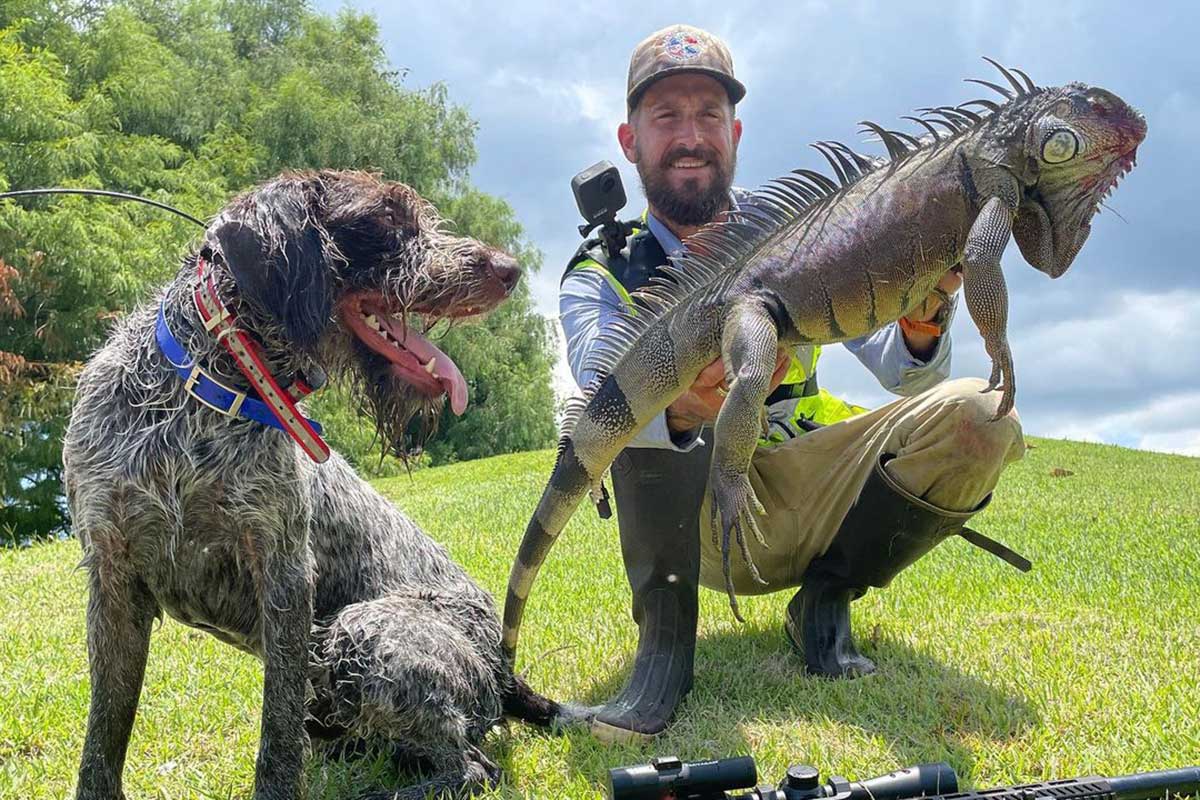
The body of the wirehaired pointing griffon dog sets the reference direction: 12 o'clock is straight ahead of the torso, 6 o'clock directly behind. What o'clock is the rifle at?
The rifle is roughly at 8 o'clock from the wirehaired pointing griffon dog.

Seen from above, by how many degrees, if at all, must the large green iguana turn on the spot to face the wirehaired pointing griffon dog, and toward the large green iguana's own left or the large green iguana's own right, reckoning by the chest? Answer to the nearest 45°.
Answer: approximately 180°

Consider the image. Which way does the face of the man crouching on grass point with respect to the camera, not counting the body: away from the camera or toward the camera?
toward the camera

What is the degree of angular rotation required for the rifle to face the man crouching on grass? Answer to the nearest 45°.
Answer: approximately 90° to its left

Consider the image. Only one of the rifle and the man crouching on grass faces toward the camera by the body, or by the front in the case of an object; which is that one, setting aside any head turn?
the man crouching on grass

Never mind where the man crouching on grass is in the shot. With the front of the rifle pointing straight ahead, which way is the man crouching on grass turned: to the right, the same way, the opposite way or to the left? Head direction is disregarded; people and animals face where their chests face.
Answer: to the right

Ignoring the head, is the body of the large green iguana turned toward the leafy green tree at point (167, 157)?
no

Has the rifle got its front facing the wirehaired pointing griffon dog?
no

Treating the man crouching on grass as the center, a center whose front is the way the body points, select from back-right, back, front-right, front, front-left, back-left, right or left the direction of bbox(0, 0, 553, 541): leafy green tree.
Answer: back-right

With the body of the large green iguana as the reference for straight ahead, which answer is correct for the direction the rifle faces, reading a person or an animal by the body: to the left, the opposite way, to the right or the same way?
the same way

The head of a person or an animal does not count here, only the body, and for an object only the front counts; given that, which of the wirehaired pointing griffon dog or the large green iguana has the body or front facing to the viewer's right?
the large green iguana

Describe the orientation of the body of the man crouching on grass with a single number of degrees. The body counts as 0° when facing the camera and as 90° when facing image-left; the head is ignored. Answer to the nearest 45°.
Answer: approximately 0°

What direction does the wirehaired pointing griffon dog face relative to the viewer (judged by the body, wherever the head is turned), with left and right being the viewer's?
facing the viewer and to the left of the viewer

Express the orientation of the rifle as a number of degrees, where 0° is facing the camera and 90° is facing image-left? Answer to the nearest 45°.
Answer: approximately 270°

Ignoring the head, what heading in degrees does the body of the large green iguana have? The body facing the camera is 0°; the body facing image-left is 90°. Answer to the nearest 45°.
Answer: approximately 270°
